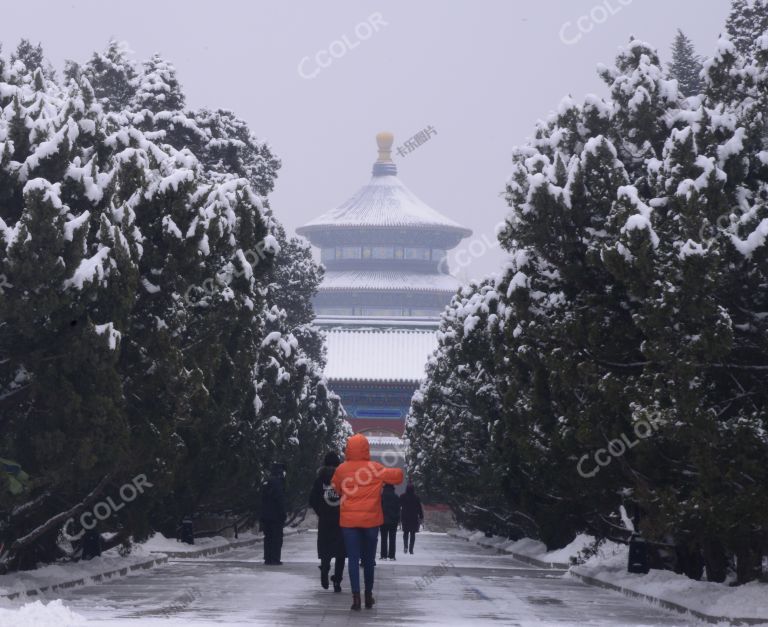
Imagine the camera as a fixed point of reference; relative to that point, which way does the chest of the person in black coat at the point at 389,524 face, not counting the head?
away from the camera

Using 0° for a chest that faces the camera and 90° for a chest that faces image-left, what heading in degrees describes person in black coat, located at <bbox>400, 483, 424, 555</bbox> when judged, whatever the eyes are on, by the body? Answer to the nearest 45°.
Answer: approximately 180°

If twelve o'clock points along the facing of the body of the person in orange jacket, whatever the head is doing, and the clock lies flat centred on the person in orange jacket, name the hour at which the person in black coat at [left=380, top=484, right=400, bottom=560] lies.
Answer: The person in black coat is roughly at 12 o'clock from the person in orange jacket.

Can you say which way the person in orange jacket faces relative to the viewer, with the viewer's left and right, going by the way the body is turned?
facing away from the viewer

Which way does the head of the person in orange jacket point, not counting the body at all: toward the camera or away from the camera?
away from the camera

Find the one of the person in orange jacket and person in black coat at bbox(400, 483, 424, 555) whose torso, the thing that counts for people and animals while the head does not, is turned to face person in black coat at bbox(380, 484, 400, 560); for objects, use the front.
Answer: the person in orange jacket

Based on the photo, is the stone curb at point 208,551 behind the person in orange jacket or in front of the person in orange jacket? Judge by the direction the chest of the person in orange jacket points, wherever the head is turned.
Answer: in front
